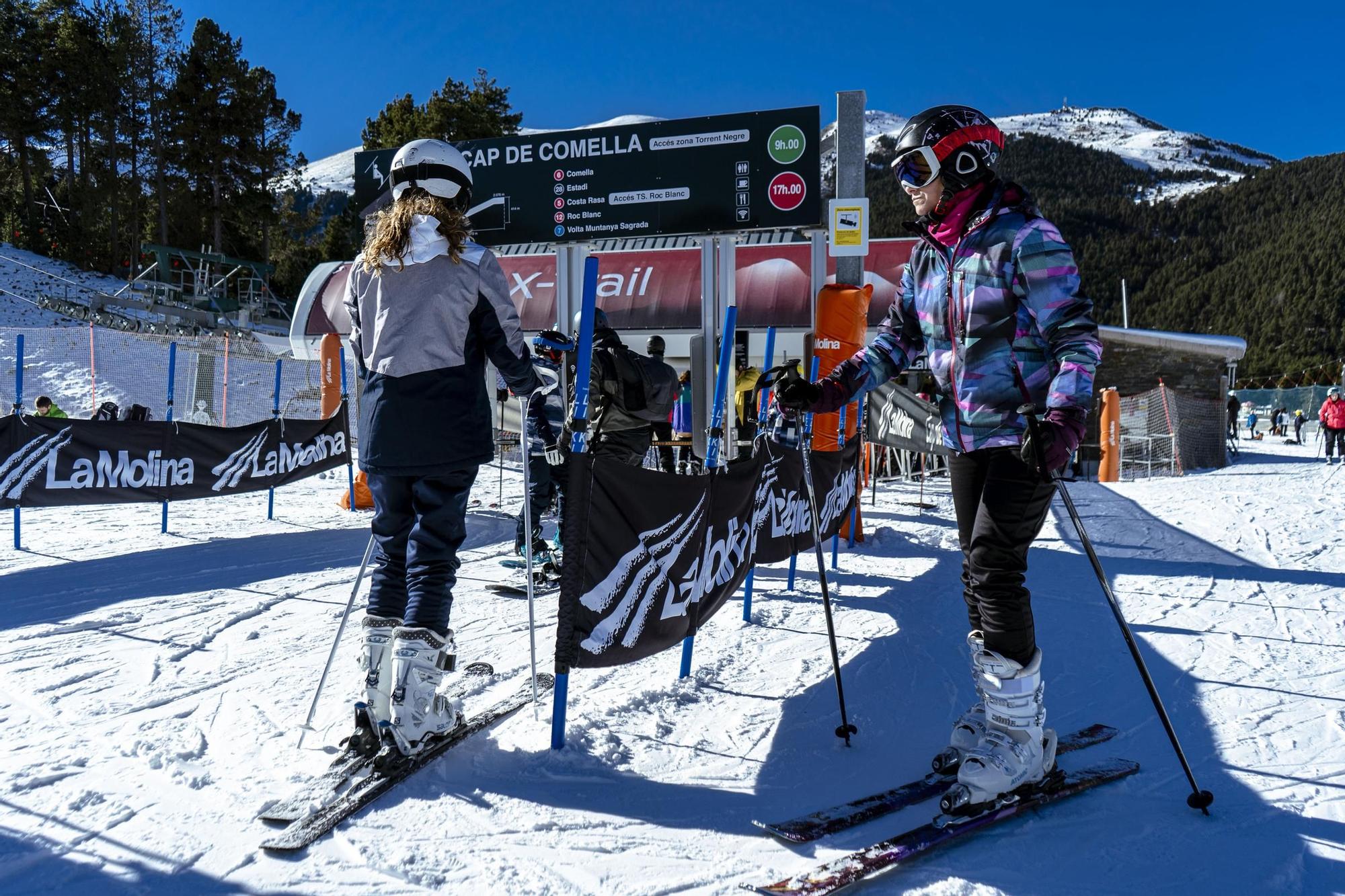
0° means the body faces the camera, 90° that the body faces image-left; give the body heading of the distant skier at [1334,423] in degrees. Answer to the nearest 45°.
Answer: approximately 0°

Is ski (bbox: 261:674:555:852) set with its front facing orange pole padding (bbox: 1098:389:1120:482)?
yes

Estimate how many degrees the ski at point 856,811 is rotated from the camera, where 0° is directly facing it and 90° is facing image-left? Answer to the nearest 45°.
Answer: approximately 45°

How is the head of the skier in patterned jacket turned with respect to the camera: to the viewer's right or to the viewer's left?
to the viewer's left

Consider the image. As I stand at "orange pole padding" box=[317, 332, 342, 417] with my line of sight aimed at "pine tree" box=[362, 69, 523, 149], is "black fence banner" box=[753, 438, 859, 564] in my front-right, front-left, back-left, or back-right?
back-right

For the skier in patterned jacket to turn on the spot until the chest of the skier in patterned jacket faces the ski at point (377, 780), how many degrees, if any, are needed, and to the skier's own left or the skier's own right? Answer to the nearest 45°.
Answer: approximately 45° to the skier's own right

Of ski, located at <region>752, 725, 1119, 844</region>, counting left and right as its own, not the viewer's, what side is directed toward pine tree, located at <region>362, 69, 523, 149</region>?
right

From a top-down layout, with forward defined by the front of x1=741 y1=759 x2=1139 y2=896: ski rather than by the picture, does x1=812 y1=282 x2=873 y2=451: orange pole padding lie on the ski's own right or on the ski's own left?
on the ski's own right

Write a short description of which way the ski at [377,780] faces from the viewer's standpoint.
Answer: facing away from the viewer and to the right of the viewer
